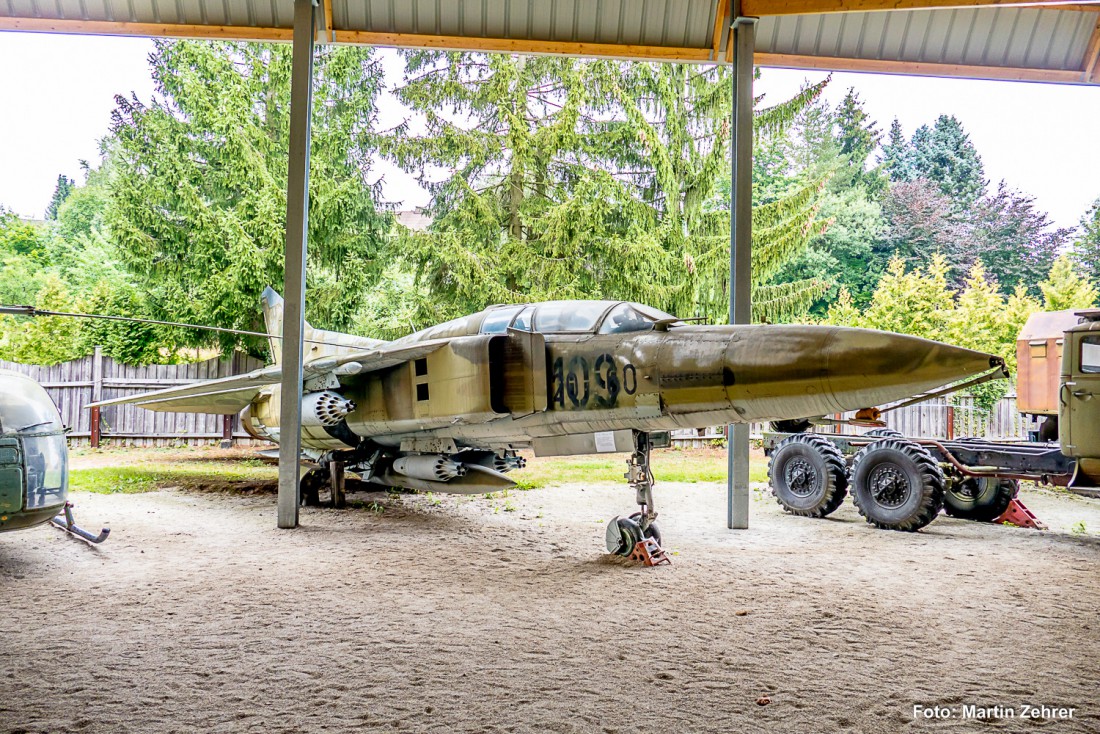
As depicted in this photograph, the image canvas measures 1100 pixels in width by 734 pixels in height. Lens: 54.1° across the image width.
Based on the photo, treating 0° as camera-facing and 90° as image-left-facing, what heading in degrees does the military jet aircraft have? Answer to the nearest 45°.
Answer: approximately 315°

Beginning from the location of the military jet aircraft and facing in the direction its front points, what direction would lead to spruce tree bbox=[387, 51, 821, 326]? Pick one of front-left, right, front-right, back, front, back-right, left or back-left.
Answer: back-left

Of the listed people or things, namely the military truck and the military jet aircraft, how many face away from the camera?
0

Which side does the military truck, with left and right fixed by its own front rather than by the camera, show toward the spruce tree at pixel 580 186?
back

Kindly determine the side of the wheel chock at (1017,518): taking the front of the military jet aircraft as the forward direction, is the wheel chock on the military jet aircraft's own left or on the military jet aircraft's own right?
on the military jet aircraft's own left

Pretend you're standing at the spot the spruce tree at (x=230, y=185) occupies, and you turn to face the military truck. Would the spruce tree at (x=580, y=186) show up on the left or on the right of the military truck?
left
